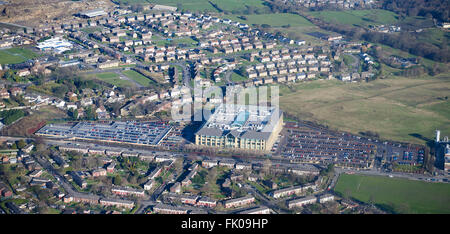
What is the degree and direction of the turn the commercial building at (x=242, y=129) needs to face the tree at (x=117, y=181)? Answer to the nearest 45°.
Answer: approximately 45° to its right

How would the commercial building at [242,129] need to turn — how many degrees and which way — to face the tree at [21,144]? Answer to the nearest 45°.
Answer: approximately 90° to its right

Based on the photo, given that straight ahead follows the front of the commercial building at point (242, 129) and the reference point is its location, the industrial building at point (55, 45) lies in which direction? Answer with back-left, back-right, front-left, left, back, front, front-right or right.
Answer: back-right

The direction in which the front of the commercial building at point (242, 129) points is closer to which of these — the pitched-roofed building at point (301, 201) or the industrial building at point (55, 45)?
the pitched-roofed building

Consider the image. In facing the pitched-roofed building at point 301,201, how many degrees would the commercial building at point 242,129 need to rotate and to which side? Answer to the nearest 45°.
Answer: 0° — it already faces it

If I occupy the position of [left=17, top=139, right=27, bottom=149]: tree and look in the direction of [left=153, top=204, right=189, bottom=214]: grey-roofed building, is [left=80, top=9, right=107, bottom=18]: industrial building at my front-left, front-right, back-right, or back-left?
back-left

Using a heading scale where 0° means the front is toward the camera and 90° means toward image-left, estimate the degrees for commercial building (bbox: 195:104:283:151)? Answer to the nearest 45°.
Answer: approximately 0°

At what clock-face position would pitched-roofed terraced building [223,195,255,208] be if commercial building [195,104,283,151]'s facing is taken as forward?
The pitched-roofed terraced building is roughly at 12 o'clock from the commercial building.

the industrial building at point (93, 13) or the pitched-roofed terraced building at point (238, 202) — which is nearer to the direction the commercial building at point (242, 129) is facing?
the pitched-roofed terraced building
